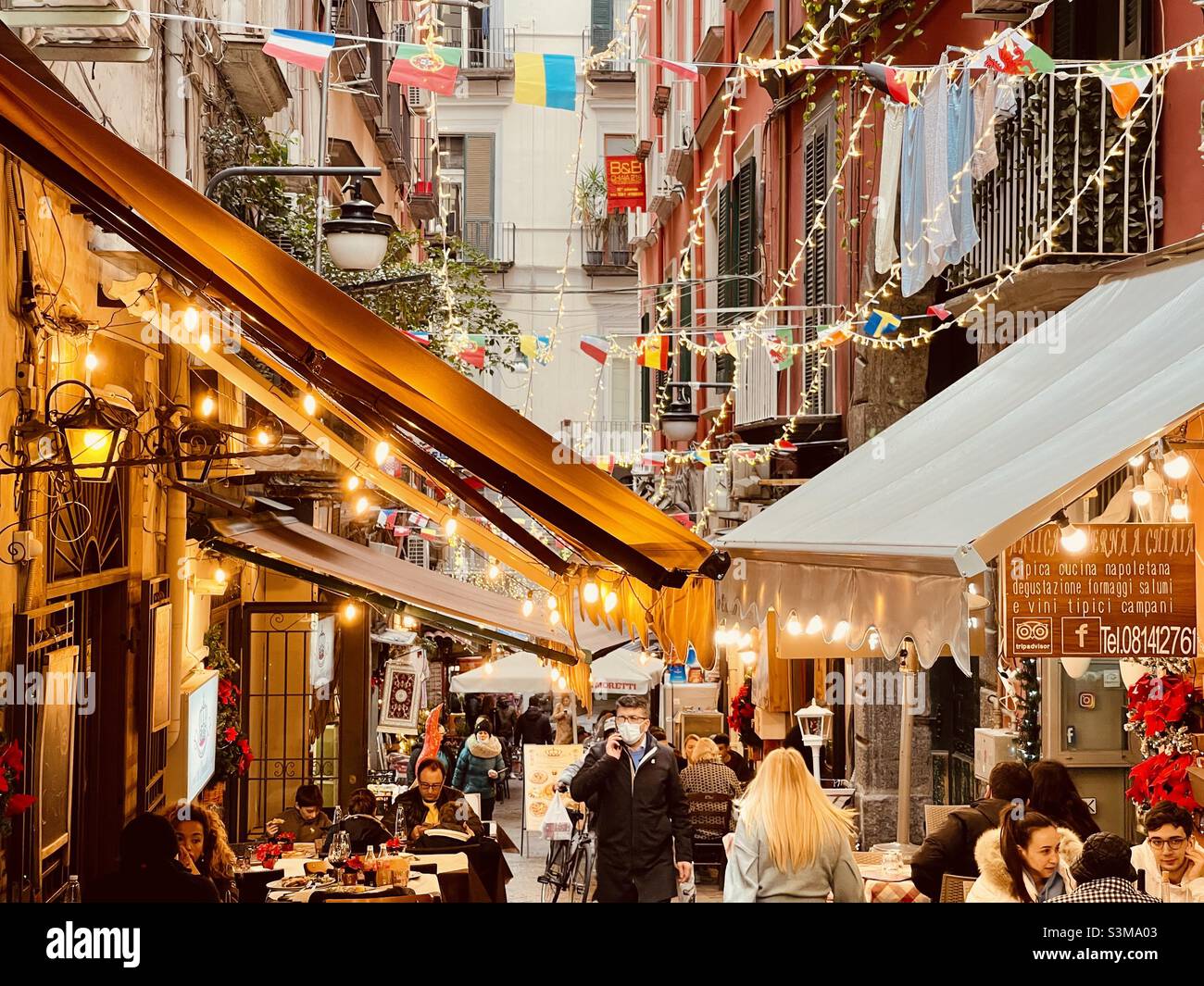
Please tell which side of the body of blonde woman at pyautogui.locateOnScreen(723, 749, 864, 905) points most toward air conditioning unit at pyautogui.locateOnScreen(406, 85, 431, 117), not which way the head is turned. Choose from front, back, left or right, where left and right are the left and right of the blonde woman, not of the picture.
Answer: front

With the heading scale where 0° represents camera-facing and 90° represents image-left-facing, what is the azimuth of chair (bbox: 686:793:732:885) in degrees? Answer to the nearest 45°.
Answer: approximately 180°

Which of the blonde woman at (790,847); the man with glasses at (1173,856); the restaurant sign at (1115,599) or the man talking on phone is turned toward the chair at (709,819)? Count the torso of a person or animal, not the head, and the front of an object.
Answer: the blonde woman

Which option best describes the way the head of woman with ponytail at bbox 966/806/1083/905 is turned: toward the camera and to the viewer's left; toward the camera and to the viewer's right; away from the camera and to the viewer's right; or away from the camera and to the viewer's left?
toward the camera and to the viewer's right

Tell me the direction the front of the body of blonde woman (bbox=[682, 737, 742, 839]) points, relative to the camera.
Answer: away from the camera

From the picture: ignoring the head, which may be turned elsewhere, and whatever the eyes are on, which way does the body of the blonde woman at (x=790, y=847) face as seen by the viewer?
away from the camera

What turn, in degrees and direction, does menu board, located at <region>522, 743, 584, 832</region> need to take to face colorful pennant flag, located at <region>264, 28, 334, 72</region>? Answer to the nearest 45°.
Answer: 0° — it already faces it

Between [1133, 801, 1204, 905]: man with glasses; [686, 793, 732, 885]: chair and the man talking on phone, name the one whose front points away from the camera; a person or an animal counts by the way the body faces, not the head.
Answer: the chair

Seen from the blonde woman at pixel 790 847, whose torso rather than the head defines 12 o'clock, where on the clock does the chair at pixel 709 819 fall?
The chair is roughly at 12 o'clock from the blonde woman.

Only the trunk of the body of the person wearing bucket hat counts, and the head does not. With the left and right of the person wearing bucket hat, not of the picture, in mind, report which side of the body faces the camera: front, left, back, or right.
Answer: back
